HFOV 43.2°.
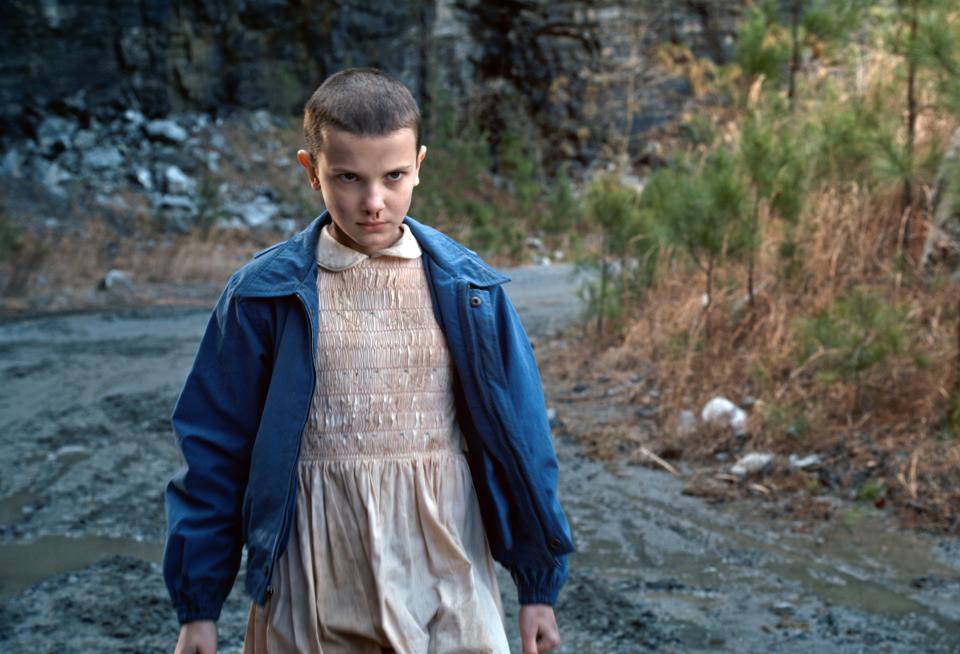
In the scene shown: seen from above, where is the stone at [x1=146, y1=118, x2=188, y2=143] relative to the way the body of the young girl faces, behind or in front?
behind

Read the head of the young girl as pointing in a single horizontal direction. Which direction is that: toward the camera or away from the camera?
toward the camera

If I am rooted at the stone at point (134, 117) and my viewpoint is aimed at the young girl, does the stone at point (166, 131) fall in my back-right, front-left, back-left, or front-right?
front-left

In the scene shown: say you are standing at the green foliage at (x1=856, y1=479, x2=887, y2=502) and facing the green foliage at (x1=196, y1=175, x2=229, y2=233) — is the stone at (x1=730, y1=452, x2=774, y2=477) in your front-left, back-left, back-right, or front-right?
front-left

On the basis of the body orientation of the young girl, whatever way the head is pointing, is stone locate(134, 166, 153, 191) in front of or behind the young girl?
behind

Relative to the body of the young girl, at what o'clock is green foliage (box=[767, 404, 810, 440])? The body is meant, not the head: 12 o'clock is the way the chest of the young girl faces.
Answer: The green foliage is roughly at 7 o'clock from the young girl.

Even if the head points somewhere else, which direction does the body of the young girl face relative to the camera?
toward the camera

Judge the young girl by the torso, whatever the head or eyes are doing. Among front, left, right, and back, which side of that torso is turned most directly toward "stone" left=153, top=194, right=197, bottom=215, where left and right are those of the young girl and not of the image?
back

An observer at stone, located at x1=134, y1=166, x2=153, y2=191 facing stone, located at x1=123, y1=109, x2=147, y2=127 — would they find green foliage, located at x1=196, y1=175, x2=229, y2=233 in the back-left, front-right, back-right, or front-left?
back-right

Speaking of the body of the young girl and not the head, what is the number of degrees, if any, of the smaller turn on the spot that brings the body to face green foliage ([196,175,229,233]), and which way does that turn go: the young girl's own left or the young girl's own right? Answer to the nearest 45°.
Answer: approximately 180°

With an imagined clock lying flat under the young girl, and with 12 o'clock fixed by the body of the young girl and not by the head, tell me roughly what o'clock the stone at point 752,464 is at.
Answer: The stone is roughly at 7 o'clock from the young girl.

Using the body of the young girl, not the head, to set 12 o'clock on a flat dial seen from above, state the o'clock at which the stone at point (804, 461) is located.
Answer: The stone is roughly at 7 o'clock from the young girl.

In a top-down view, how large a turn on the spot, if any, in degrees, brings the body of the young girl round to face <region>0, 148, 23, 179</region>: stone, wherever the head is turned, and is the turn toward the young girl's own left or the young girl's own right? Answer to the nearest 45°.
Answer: approximately 180°

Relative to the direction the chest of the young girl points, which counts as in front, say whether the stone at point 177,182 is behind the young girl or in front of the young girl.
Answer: behind

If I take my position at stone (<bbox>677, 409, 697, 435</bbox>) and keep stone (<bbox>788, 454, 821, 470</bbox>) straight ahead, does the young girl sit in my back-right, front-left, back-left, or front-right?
front-right

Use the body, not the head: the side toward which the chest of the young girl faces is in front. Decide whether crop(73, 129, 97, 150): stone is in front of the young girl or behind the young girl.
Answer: behind
